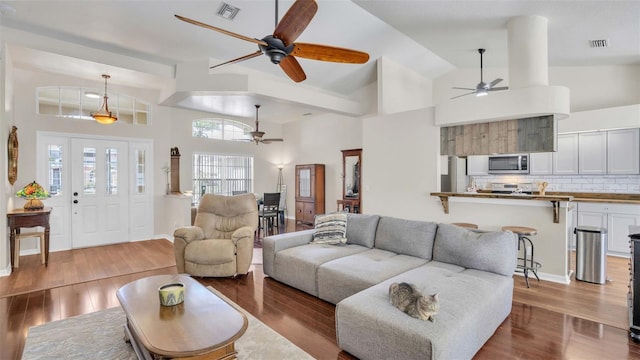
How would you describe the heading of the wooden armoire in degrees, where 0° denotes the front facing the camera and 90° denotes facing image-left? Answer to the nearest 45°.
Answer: approximately 45°

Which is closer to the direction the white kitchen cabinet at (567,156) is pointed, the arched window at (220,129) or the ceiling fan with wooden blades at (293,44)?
the ceiling fan with wooden blades

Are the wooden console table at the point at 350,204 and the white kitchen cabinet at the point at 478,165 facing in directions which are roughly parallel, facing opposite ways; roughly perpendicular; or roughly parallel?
roughly parallel

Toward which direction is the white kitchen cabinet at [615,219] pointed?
toward the camera

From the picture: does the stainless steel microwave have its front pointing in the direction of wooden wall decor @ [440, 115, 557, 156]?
yes

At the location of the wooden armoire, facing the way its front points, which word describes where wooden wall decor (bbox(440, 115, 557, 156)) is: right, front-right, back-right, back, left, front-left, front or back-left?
left

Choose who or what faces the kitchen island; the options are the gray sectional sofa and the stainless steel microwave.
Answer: the stainless steel microwave

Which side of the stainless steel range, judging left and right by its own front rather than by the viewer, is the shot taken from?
front

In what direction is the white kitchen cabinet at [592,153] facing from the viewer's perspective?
toward the camera

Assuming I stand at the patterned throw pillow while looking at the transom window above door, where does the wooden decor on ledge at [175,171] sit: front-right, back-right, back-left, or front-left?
front-right

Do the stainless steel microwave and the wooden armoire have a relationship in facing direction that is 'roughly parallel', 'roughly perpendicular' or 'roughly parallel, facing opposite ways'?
roughly parallel

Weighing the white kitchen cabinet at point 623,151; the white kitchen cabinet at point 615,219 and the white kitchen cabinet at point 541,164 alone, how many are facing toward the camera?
3

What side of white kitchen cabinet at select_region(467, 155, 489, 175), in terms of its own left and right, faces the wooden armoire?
right

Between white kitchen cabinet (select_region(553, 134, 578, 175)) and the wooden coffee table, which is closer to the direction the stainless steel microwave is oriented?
the wooden coffee table
